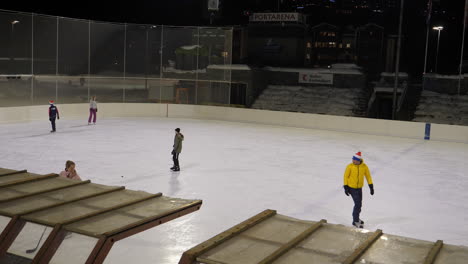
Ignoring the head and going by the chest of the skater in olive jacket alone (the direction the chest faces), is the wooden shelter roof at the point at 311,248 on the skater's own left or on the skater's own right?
on the skater's own left

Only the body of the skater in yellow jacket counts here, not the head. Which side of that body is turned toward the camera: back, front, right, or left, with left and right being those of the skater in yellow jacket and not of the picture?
front

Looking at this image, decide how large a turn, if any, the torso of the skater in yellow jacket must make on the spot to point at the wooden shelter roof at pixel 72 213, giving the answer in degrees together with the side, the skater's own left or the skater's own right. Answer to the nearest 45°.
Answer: approximately 45° to the skater's own right

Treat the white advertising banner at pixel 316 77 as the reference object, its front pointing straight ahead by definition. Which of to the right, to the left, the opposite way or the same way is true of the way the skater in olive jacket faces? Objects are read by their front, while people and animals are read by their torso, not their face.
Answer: to the right

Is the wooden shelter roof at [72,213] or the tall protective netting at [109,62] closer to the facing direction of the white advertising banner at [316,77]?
the wooden shelter roof

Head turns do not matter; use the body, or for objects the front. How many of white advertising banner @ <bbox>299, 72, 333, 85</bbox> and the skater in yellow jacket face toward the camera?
2

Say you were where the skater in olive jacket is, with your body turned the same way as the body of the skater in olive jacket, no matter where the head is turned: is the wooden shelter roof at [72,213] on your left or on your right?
on your left

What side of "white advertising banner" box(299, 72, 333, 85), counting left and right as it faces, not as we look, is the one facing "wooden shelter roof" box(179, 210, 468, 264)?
front

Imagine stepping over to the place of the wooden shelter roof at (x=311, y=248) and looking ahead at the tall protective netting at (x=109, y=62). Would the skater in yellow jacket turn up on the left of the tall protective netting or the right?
right

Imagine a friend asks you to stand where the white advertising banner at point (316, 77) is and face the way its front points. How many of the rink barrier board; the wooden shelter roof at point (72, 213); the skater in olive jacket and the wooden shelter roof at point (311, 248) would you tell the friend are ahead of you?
4

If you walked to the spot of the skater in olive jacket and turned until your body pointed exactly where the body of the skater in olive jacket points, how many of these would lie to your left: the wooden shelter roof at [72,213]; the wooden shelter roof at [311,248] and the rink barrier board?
2

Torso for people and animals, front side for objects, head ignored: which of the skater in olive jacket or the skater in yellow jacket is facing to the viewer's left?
the skater in olive jacket

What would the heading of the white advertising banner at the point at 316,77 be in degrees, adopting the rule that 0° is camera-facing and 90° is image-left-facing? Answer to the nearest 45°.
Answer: approximately 0°

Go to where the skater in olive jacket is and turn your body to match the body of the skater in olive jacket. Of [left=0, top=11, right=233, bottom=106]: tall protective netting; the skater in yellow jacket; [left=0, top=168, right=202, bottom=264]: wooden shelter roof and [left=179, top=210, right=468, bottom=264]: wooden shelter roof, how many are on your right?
1

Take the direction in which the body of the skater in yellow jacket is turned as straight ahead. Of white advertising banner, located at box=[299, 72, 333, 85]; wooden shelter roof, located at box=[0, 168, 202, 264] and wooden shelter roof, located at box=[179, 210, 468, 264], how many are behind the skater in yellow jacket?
1

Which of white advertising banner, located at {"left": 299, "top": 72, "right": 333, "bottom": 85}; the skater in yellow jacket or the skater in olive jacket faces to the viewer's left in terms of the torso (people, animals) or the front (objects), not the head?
the skater in olive jacket

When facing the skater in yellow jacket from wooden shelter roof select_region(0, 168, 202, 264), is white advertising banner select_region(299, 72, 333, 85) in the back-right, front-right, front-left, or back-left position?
front-left

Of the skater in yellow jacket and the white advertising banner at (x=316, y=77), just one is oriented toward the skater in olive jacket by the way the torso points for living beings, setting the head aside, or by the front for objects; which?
the white advertising banner
